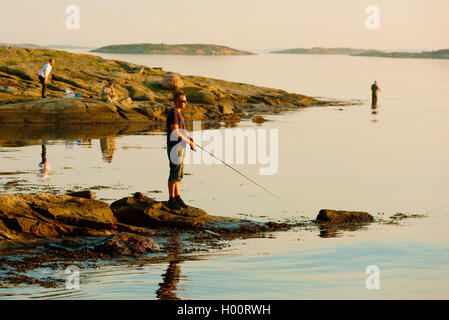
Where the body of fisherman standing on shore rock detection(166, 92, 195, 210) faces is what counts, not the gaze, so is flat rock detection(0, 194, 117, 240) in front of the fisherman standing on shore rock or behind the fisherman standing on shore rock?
behind

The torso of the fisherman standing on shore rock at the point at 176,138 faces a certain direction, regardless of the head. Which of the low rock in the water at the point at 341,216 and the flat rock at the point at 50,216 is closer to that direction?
the low rock in the water

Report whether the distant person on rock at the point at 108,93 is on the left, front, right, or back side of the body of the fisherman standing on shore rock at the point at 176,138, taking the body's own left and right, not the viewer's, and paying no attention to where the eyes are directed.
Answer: left

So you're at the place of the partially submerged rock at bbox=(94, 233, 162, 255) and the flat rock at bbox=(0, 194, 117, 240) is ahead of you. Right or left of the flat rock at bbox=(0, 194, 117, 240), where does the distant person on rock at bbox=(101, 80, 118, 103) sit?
right

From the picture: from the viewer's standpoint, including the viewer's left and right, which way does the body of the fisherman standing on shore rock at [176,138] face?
facing to the right of the viewer
